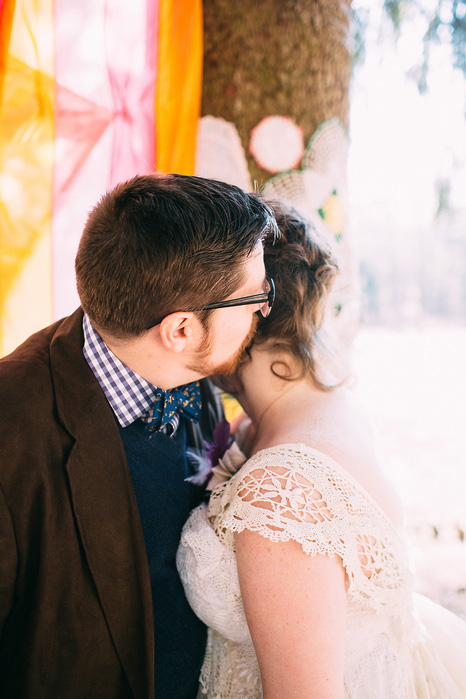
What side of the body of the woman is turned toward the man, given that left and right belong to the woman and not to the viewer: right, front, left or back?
front

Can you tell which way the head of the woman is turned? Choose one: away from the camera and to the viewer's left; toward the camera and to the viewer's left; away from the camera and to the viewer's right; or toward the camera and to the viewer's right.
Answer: away from the camera and to the viewer's left

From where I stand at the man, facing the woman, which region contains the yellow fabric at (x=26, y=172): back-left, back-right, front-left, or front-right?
back-left

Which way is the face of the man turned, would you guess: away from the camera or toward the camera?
away from the camera

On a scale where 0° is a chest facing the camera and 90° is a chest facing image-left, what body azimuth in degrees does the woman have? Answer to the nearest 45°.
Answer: approximately 90°
